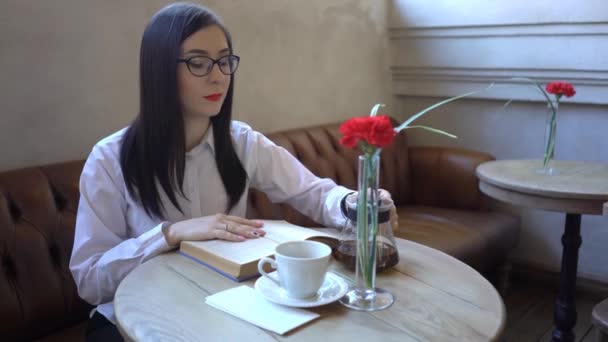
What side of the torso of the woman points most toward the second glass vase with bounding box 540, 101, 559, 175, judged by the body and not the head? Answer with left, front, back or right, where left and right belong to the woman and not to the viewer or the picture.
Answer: left

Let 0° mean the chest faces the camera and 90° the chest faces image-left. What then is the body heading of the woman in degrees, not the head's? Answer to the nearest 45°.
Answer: approximately 315°

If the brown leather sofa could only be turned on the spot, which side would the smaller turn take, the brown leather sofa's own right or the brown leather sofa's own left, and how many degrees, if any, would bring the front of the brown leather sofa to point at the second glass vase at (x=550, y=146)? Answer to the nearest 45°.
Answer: approximately 45° to the brown leather sofa's own left

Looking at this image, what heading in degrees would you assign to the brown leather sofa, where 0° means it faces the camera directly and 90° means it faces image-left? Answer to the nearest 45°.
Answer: approximately 315°
